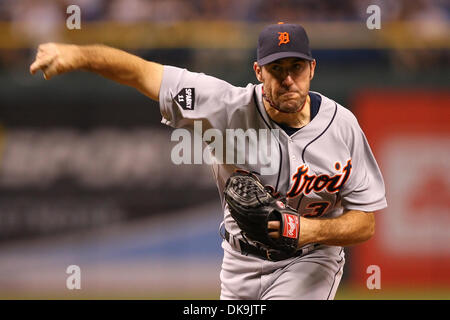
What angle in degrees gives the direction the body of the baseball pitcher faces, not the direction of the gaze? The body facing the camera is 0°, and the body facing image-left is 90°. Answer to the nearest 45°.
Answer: approximately 0°
